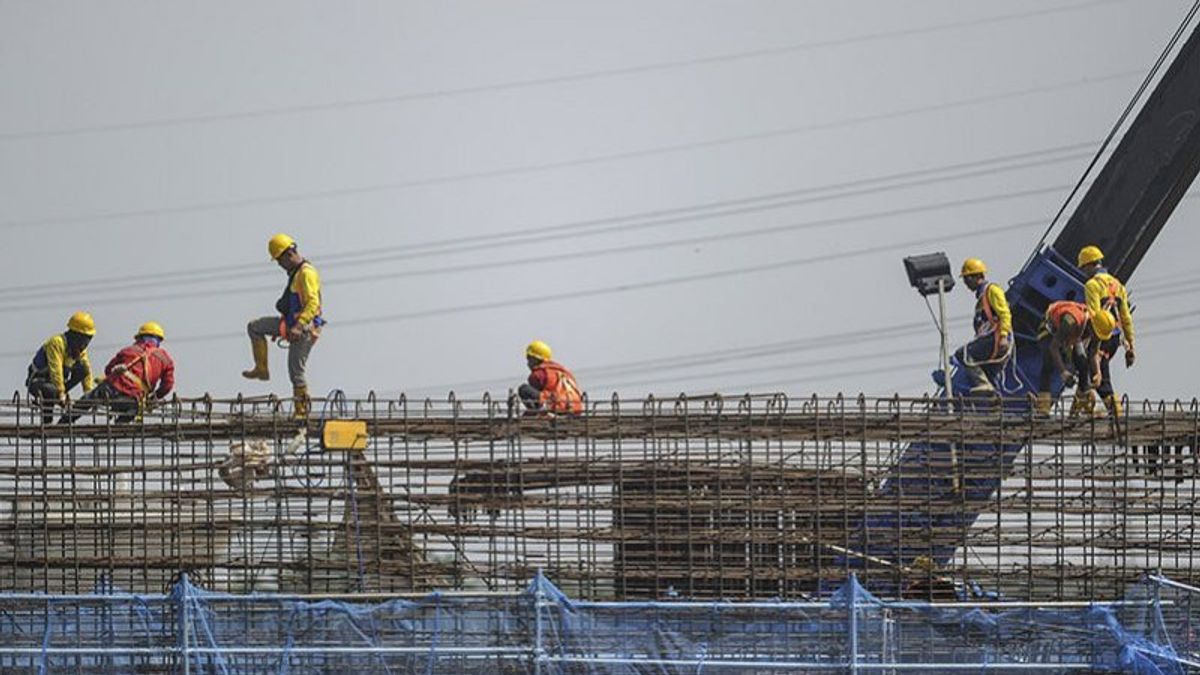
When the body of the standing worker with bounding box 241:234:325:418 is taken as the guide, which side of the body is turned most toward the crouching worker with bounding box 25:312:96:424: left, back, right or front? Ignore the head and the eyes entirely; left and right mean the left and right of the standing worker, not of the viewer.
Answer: front

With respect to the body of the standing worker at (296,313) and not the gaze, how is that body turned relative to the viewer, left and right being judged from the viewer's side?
facing to the left of the viewer

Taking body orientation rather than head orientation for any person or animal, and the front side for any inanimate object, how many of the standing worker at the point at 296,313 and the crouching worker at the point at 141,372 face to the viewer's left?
1

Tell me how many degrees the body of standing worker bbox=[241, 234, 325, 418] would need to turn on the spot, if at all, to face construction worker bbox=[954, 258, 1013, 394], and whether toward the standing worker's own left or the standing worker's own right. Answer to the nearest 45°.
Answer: approximately 180°

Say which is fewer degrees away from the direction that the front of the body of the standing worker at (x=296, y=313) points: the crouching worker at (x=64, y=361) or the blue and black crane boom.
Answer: the crouching worker

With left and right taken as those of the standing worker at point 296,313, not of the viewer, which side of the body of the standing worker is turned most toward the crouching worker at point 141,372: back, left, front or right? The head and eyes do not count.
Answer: front

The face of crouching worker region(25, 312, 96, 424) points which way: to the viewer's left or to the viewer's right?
to the viewer's right

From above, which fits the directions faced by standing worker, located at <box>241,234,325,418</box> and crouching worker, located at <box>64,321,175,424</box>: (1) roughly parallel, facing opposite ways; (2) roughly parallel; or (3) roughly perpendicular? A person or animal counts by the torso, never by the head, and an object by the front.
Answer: roughly perpendicular

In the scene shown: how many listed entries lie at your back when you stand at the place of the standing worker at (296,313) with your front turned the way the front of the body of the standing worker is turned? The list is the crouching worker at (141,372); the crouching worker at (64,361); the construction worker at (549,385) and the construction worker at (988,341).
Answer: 2

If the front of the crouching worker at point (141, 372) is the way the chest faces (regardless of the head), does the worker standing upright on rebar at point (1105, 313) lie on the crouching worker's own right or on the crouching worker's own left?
on the crouching worker's own right

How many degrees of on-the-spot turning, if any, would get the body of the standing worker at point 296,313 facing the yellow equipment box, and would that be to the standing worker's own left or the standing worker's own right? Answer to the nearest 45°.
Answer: approximately 90° to the standing worker's own left
